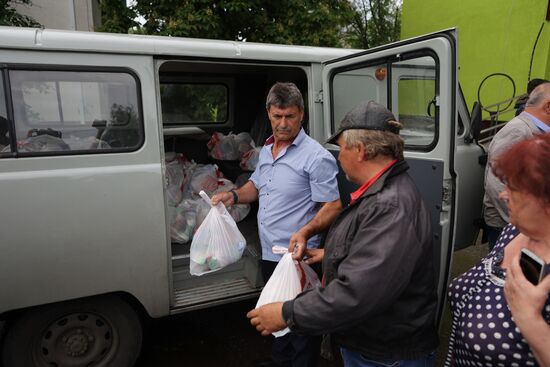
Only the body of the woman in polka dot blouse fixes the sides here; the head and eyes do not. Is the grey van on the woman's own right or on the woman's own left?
on the woman's own right

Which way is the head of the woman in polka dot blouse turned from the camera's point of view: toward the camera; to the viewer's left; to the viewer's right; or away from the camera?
to the viewer's left

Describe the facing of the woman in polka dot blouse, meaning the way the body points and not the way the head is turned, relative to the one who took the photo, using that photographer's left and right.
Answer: facing the viewer and to the left of the viewer
